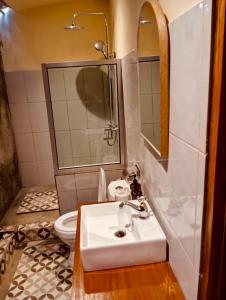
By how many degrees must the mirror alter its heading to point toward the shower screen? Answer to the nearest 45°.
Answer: approximately 45° to its right

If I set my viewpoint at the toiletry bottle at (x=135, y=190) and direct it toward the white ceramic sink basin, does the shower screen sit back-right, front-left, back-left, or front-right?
back-right

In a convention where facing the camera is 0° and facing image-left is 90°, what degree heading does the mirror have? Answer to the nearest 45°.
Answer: approximately 90°
